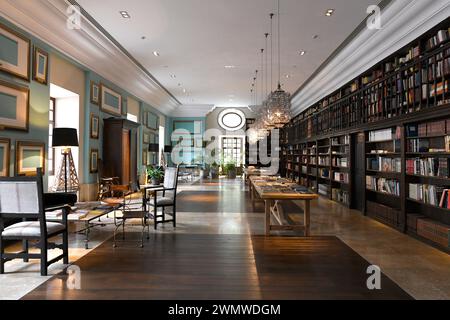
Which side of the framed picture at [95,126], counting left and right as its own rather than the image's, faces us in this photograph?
right

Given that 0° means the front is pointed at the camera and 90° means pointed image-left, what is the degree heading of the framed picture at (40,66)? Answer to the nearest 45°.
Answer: approximately 315°

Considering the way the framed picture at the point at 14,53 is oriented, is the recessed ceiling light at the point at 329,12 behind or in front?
in front

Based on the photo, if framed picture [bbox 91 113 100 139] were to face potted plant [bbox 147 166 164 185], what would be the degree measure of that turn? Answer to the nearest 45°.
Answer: approximately 45° to its left

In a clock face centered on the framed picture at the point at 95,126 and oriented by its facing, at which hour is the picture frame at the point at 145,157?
The picture frame is roughly at 10 o'clock from the framed picture.

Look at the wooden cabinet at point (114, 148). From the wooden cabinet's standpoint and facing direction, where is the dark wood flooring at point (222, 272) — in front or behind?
in front

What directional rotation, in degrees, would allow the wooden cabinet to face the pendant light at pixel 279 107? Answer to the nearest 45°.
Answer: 0° — it already faces it

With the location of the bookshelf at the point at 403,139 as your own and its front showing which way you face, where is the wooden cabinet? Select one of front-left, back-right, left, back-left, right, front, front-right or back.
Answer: front-right
